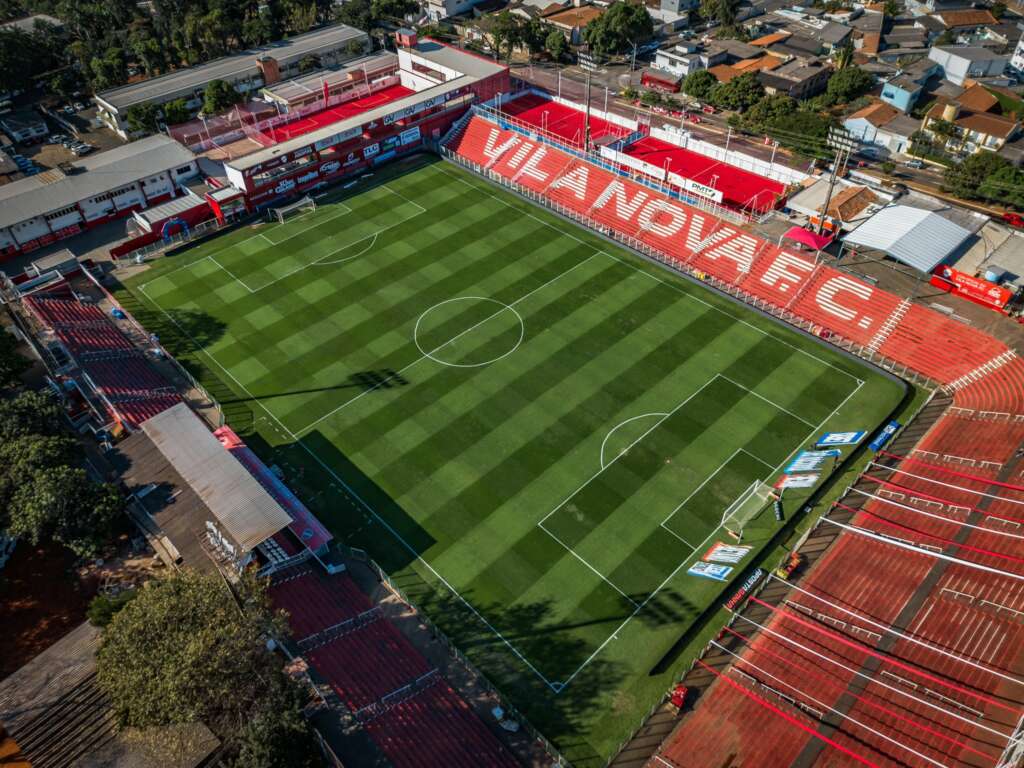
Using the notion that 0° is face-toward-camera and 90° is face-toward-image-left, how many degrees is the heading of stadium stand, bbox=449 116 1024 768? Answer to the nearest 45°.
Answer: approximately 90°

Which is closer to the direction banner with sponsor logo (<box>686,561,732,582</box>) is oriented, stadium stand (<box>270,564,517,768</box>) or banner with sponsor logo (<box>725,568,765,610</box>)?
the stadium stand

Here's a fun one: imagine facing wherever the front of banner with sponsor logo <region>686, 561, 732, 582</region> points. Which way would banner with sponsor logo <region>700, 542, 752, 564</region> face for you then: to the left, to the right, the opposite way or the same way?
the same way

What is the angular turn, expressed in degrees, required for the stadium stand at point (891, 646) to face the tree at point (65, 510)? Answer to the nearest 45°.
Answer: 0° — it already faces it

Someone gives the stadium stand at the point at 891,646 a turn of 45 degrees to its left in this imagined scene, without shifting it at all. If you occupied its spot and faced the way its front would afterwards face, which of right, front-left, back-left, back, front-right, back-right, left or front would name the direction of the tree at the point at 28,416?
front-right

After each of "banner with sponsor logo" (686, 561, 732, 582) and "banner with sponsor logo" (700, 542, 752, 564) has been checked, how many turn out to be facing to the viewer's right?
0

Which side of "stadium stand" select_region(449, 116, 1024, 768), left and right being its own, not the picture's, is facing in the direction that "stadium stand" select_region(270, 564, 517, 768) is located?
front

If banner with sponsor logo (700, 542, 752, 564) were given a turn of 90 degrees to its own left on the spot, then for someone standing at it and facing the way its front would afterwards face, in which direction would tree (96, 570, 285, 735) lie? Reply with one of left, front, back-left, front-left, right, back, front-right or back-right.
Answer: right
